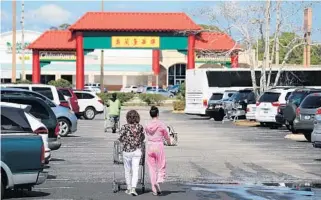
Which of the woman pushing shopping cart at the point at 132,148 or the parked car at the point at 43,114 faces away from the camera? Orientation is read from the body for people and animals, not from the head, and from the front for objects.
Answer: the woman pushing shopping cart

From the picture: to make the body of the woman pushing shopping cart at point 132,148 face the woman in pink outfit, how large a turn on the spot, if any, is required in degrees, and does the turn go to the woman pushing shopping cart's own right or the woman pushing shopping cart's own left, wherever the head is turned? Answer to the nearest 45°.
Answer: approximately 90° to the woman pushing shopping cart's own right

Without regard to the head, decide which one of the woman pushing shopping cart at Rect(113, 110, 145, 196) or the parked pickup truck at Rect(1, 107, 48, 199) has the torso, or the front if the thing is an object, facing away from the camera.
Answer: the woman pushing shopping cart

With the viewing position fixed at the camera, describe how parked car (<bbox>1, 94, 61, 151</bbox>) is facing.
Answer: facing to the left of the viewer

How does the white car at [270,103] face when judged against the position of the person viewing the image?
facing away from the viewer and to the right of the viewer

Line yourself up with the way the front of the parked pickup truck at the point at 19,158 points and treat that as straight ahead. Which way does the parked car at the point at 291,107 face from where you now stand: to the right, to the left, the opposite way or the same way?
the opposite way

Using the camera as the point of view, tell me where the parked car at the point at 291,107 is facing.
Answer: facing away from the viewer and to the right of the viewer

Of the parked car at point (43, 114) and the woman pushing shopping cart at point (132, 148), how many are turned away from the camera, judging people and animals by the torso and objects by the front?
1

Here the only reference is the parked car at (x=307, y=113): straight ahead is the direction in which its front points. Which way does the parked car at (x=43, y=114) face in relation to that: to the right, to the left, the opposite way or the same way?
the opposite way

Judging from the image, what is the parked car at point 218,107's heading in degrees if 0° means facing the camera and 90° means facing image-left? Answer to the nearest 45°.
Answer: approximately 225°

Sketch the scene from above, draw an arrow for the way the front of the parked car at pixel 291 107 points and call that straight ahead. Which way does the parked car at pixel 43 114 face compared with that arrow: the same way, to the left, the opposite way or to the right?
the opposite way

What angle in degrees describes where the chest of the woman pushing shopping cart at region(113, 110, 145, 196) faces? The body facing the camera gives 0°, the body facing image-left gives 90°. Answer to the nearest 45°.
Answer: approximately 180°
